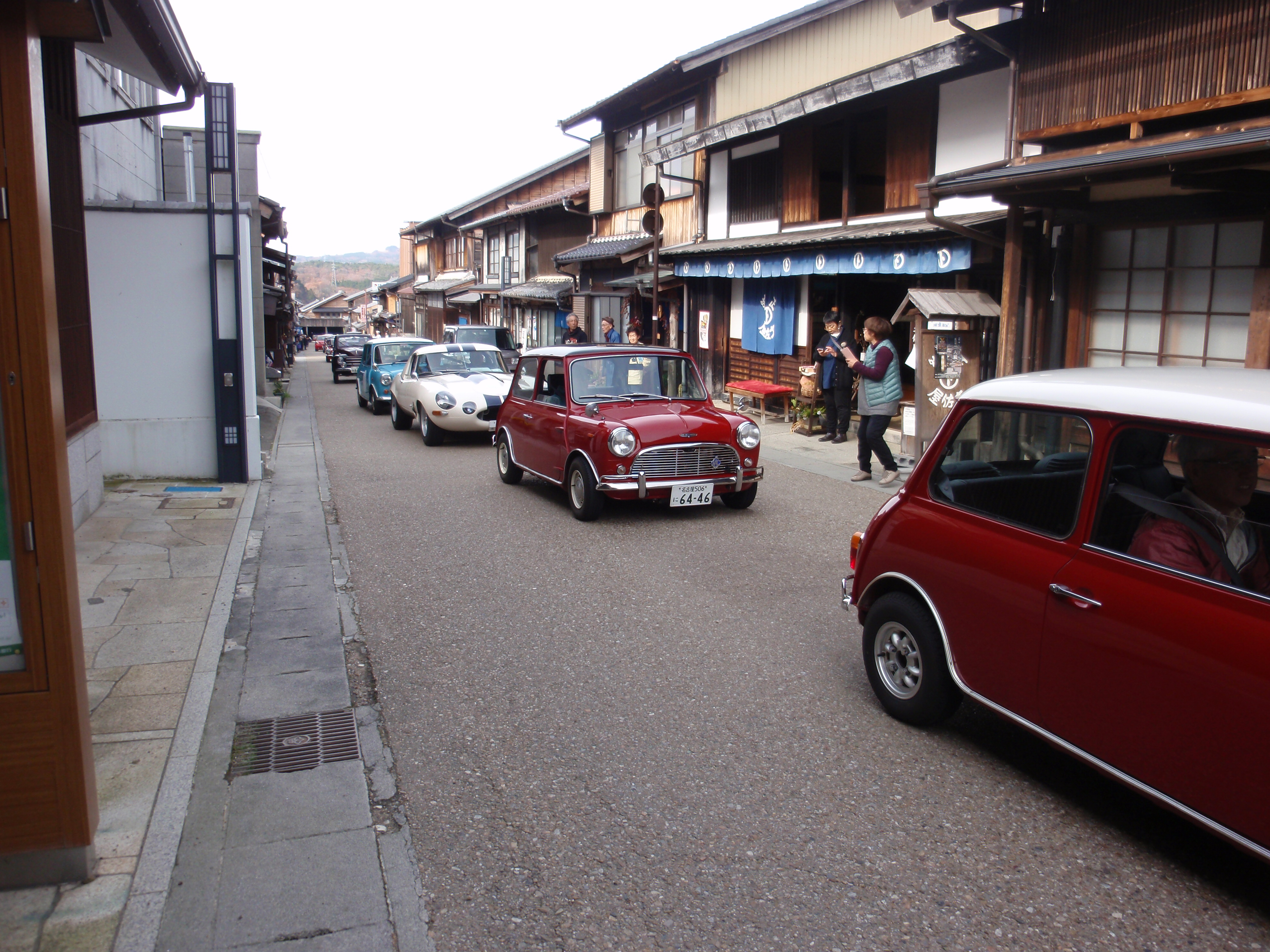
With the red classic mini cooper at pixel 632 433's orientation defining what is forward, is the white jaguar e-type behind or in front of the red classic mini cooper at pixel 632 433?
behind

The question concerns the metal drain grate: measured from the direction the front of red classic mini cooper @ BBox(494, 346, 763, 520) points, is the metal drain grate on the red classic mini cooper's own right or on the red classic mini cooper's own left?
on the red classic mini cooper's own right

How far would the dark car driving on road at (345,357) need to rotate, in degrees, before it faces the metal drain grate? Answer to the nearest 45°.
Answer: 0° — it already faces it

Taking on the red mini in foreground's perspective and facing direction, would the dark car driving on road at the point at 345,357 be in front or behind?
behind

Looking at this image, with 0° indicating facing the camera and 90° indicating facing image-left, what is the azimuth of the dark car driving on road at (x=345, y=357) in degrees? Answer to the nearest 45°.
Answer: approximately 0°

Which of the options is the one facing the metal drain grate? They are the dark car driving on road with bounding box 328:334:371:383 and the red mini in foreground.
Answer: the dark car driving on road

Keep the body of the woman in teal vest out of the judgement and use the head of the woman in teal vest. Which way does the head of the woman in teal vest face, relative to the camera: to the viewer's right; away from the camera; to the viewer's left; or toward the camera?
to the viewer's left

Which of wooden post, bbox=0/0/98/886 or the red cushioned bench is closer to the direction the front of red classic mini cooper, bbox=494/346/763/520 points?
the wooden post

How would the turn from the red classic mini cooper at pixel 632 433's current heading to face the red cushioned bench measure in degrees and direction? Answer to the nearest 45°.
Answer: approximately 135° to its left

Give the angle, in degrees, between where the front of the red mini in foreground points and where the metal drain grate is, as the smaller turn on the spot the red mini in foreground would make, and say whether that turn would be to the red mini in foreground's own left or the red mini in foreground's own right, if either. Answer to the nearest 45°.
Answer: approximately 135° to the red mini in foreground's own right

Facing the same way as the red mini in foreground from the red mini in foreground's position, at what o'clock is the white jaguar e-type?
The white jaguar e-type is roughly at 6 o'clock from the red mini in foreground.
